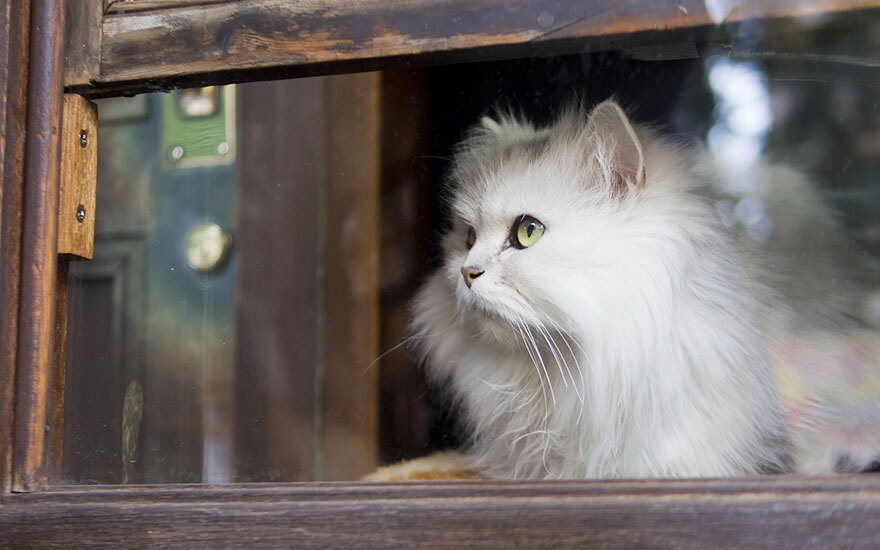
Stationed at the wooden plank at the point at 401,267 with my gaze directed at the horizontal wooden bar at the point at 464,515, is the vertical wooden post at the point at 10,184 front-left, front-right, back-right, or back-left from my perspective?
front-right

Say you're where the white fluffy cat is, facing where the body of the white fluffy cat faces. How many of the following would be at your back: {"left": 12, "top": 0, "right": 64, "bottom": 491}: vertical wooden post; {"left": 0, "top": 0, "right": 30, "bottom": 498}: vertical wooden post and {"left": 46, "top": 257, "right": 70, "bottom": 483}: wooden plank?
0

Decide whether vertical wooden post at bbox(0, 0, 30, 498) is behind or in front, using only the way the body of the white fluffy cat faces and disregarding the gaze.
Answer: in front

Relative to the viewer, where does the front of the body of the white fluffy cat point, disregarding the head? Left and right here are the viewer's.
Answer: facing the viewer and to the left of the viewer
